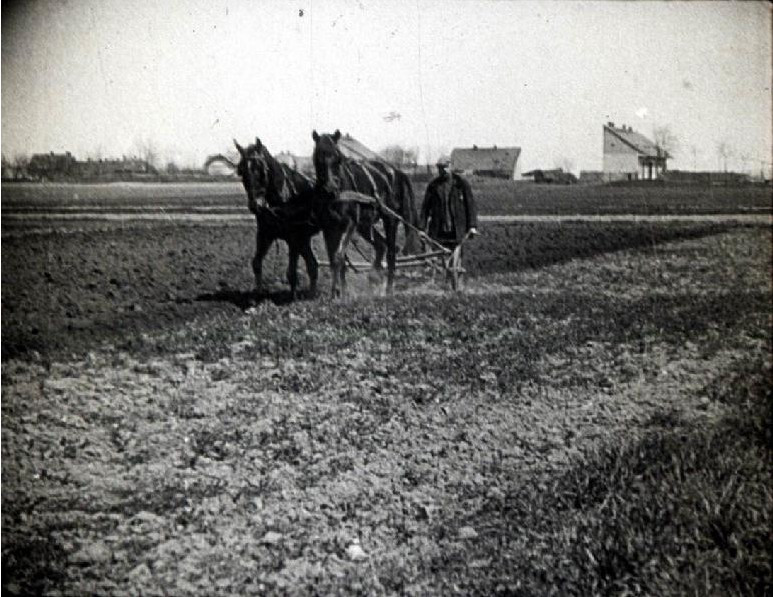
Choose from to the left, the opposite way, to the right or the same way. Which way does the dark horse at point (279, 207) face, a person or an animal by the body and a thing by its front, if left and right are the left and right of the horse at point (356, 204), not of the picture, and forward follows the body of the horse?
the same way

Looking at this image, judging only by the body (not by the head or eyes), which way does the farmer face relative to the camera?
toward the camera

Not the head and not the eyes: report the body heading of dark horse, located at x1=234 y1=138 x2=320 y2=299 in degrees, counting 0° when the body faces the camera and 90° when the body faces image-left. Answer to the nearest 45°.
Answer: approximately 45°

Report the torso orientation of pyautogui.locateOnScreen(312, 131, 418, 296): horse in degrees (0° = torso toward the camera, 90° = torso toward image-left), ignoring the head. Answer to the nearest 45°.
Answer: approximately 45°

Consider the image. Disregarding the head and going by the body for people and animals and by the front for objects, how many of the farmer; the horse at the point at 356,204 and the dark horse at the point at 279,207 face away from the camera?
0
